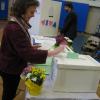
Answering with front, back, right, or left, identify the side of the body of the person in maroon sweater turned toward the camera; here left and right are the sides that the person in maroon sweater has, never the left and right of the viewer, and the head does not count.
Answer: right

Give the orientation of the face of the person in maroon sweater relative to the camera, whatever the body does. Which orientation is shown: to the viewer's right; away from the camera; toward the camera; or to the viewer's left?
to the viewer's right

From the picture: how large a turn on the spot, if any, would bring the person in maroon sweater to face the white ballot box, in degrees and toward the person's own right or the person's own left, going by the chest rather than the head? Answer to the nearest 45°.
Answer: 0° — they already face it
